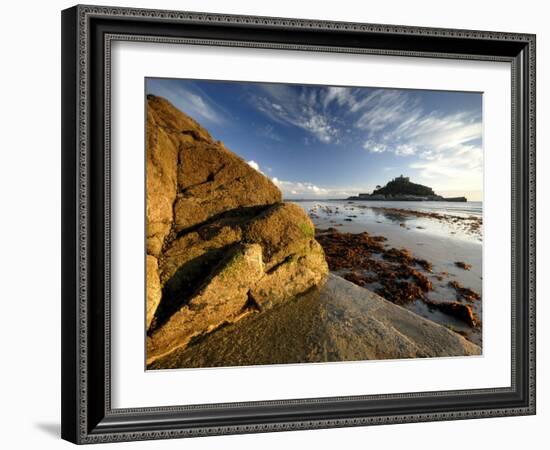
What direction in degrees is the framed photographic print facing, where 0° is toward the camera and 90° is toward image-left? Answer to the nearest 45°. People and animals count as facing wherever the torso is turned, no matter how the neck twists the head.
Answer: approximately 315°
